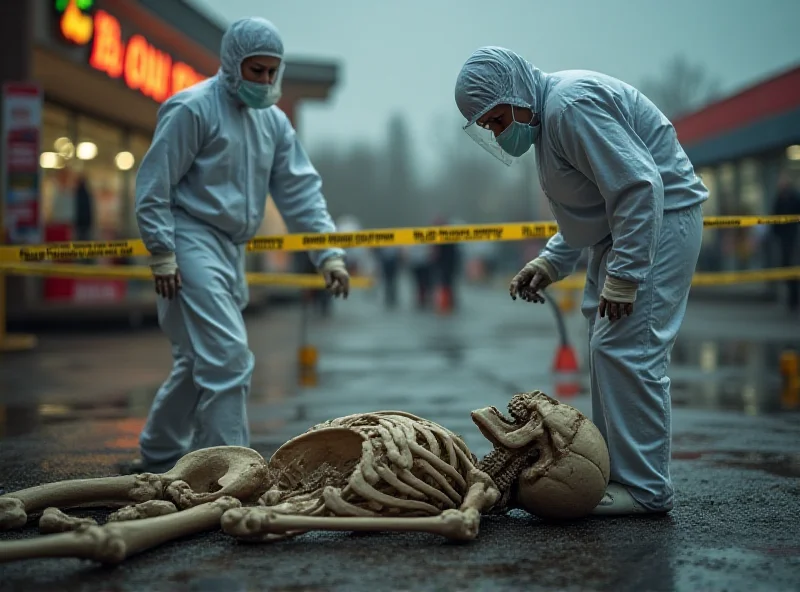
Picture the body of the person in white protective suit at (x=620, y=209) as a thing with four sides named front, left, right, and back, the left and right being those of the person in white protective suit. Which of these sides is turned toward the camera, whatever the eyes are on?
left

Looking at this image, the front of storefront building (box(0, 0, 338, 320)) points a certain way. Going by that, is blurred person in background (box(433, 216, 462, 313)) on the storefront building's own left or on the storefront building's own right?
on the storefront building's own left

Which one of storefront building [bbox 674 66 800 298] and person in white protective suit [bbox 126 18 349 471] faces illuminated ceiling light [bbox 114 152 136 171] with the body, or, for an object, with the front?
the storefront building

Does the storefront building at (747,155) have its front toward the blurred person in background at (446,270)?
yes

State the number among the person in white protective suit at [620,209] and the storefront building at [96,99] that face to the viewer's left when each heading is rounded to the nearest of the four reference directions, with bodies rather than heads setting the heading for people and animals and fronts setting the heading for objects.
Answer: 1

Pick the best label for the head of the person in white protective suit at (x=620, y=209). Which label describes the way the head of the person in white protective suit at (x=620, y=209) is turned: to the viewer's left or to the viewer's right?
to the viewer's left

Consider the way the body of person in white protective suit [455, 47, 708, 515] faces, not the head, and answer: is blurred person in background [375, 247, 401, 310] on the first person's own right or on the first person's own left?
on the first person's own right

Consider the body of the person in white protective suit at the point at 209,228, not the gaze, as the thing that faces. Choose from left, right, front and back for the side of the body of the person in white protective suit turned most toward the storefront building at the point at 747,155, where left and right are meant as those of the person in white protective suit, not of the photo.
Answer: left

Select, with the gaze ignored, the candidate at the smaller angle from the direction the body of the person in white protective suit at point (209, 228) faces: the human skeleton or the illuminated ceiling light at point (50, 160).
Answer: the human skeleton

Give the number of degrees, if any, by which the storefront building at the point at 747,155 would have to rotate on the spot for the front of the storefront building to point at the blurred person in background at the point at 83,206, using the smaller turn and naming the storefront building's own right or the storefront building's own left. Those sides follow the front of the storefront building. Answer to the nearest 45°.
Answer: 0° — it already faces them

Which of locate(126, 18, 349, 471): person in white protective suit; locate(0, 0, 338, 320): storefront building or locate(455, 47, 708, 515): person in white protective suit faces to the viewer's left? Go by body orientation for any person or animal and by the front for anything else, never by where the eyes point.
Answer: locate(455, 47, 708, 515): person in white protective suit
